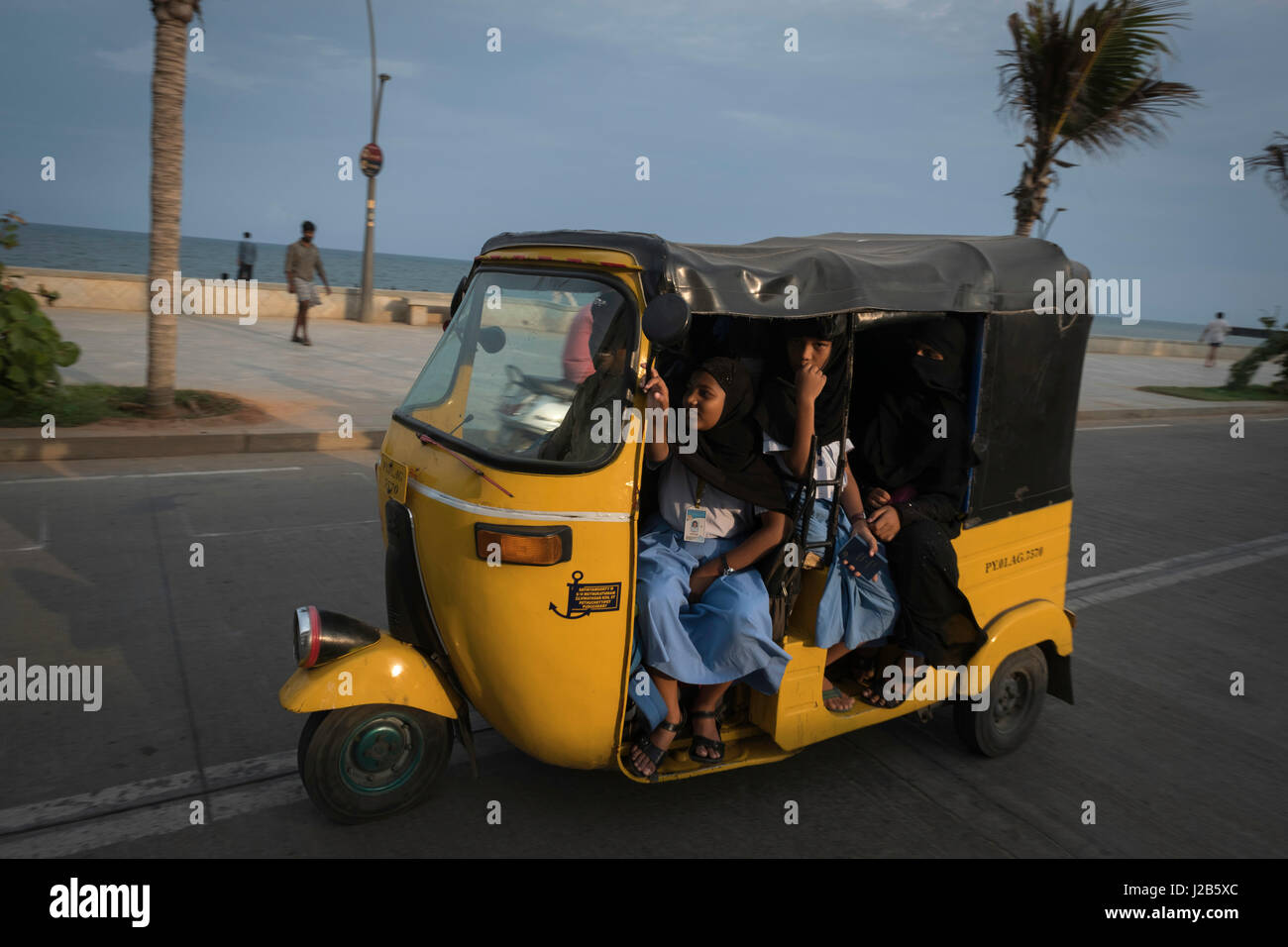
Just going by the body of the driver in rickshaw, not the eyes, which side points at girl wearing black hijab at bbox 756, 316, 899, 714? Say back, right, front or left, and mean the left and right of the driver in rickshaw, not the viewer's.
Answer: back

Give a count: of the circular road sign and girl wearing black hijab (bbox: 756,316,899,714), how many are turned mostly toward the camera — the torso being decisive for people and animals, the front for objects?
2

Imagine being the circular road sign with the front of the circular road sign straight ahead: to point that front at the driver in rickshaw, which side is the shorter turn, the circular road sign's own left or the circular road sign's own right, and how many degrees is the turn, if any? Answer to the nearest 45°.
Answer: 0° — it already faces them

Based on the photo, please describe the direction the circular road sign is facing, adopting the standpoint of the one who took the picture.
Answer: facing the viewer

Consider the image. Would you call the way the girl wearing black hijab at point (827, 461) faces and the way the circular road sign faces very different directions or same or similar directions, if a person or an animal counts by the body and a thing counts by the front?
same or similar directions

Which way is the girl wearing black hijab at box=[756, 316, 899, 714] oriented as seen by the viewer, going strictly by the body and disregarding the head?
toward the camera

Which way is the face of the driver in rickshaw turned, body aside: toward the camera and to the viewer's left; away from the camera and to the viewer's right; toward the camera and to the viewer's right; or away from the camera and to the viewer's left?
toward the camera and to the viewer's left

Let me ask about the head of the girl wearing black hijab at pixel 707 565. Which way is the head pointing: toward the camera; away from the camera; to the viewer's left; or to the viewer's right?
to the viewer's left
